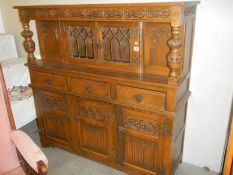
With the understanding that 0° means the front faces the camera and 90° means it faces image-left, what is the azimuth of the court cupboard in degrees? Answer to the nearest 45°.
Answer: approximately 45°
